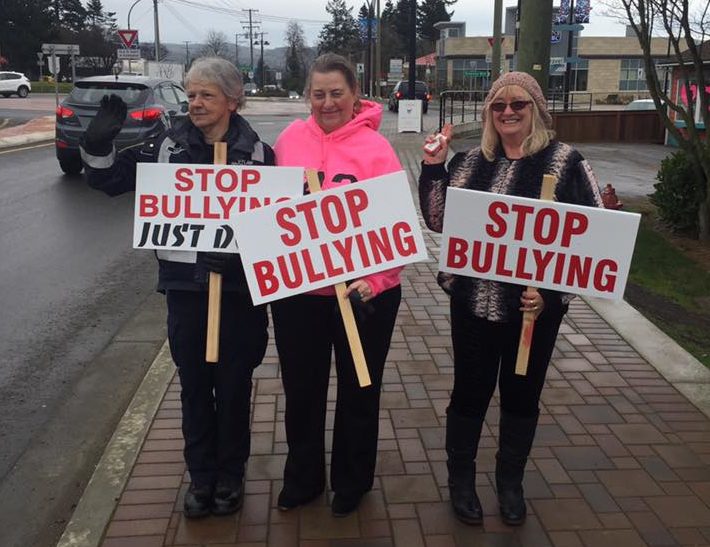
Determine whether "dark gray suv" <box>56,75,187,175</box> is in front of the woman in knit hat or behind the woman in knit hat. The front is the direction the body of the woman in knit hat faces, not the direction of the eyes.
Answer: behind

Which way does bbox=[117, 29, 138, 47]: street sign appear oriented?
toward the camera

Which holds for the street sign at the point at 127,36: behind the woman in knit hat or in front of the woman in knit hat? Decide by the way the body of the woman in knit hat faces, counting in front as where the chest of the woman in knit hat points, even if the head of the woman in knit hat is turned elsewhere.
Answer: behind

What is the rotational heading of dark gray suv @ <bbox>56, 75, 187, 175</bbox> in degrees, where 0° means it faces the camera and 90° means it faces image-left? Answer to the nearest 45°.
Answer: approximately 225°

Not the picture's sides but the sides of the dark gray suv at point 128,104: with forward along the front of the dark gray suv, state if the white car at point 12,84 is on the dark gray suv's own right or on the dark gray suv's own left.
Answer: on the dark gray suv's own left

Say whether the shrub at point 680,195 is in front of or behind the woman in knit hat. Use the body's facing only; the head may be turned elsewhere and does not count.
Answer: behind

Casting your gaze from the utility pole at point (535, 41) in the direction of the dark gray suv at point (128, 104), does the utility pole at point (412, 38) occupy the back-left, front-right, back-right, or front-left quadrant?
front-right

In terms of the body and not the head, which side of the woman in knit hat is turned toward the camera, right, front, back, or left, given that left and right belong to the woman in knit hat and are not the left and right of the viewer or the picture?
front

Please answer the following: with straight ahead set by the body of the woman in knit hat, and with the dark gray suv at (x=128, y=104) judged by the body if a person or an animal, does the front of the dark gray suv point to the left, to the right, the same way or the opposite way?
the opposite way

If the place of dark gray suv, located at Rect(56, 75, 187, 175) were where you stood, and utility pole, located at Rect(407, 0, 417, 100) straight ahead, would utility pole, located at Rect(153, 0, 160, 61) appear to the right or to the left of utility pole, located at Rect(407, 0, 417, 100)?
left

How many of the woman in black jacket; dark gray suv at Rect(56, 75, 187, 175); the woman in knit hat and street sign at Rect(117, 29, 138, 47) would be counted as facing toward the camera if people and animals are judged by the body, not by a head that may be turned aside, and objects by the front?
3

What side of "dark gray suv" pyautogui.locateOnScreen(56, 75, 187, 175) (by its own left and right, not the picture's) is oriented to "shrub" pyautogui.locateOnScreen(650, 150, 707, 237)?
right

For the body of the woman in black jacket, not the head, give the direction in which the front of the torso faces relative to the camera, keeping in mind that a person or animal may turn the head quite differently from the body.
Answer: toward the camera

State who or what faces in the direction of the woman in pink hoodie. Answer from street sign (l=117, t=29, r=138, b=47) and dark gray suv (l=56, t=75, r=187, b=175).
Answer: the street sign

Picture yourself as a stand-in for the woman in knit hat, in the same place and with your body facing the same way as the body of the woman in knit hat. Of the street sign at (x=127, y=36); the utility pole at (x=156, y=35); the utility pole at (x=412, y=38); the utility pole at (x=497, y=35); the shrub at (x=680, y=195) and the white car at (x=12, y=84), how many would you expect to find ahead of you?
0

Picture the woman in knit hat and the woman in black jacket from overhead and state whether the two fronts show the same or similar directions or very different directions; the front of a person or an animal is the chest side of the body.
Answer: same or similar directions

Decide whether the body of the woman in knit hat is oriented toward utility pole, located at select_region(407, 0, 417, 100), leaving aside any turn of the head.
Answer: no

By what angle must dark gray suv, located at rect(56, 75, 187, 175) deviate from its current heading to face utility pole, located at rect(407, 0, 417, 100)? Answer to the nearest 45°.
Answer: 0° — it already faces it
